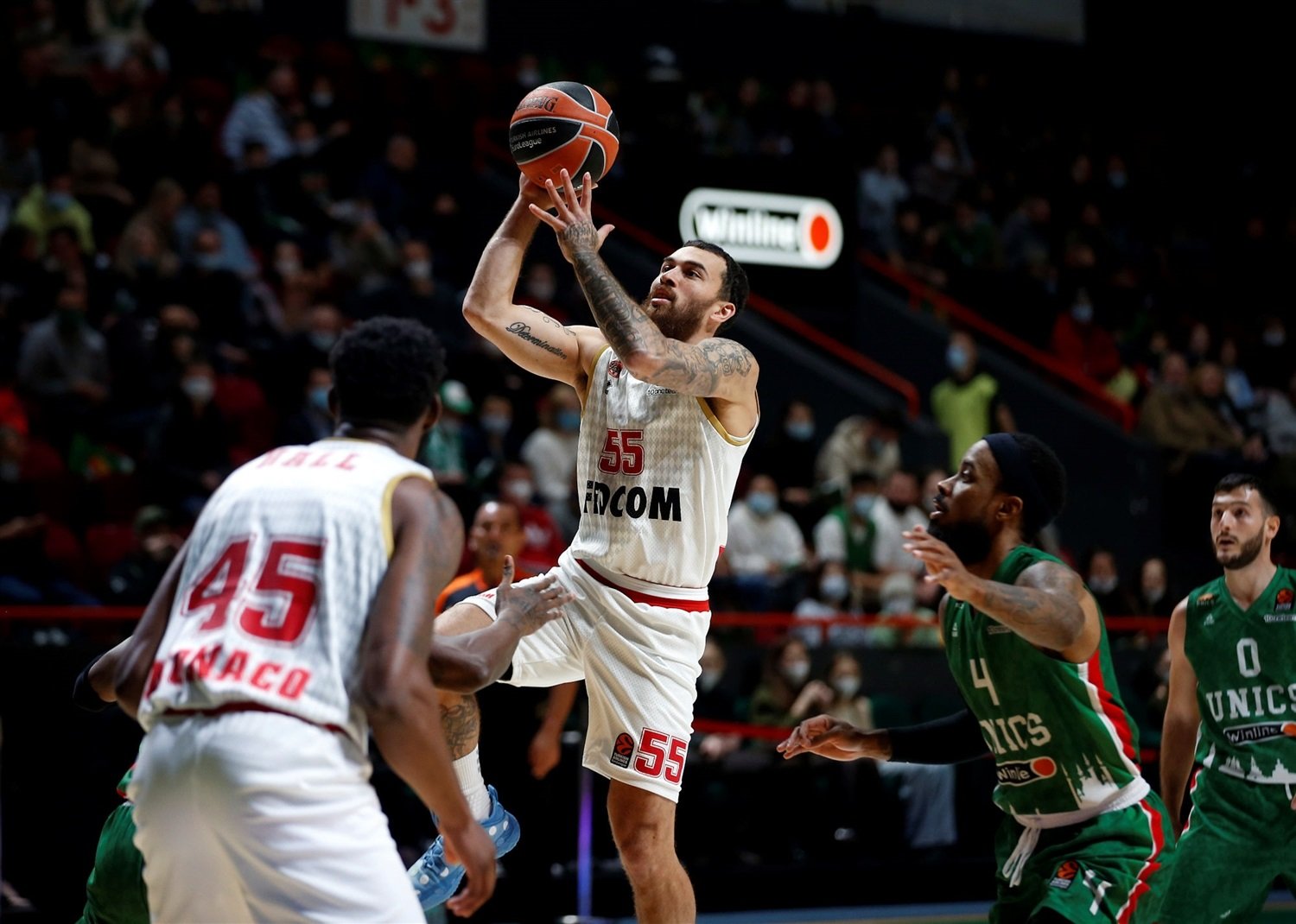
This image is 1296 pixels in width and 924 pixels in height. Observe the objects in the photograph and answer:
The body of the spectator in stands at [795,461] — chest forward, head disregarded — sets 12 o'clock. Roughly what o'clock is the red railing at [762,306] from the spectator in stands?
The red railing is roughly at 6 o'clock from the spectator in stands.

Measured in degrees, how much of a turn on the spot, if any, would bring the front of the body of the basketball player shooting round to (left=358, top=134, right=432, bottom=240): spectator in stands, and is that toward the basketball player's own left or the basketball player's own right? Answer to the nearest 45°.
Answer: approximately 135° to the basketball player's own right

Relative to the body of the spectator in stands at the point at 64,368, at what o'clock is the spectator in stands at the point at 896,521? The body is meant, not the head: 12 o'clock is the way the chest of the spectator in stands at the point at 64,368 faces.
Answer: the spectator in stands at the point at 896,521 is roughly at 9 o'clock from the spectator in stands at the point at 64,368.

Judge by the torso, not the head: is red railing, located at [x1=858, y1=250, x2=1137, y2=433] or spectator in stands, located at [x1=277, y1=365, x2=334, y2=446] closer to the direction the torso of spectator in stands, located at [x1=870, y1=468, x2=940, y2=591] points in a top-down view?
the spectator in stands

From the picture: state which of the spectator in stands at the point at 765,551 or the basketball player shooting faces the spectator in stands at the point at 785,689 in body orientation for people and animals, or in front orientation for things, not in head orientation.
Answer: the spectator in stands at the point at 765,551

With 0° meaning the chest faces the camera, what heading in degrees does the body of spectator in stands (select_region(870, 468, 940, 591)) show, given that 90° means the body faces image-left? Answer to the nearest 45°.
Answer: approximately 0°

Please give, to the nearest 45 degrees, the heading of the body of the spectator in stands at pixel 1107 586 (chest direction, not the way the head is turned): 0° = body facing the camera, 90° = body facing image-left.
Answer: approximately 0°

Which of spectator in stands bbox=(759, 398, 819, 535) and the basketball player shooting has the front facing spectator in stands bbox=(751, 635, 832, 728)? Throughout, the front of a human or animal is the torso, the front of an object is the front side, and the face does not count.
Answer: spectator in stands bbox=(759, 398, 819, 535)

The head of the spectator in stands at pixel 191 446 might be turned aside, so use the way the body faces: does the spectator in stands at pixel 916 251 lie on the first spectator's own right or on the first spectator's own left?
on the first spectator's own left
